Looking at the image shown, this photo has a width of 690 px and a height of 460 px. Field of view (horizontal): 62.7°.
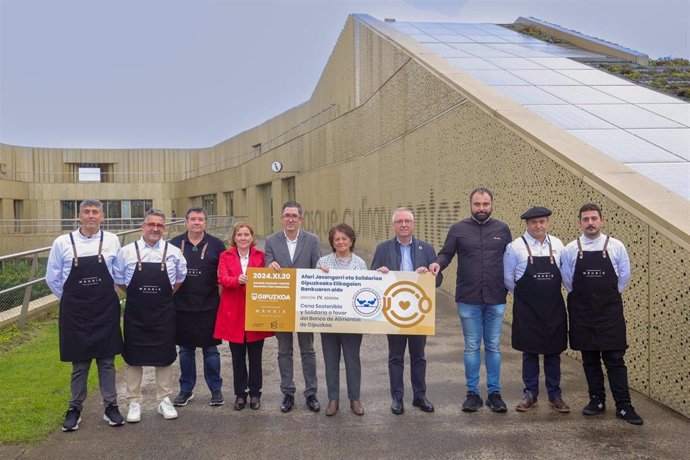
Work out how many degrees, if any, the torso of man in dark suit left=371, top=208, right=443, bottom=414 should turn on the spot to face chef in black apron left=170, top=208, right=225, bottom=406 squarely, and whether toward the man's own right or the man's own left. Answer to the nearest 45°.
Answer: approximately 90° to the man's own right

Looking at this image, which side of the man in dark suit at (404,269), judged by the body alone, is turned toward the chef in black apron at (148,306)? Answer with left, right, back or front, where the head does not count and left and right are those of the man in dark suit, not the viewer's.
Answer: right

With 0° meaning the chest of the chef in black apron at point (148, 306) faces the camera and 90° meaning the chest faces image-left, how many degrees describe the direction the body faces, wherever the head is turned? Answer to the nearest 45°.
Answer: approximately 0°

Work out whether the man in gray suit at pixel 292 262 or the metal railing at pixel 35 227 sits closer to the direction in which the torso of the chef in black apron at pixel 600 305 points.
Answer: the man in gray suit

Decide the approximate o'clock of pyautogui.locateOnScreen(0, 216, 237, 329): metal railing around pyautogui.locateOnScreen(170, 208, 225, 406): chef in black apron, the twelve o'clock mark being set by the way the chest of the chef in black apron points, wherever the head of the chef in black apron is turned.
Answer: The metal railing is roughly at 5 o'clock from the chef in black apron.

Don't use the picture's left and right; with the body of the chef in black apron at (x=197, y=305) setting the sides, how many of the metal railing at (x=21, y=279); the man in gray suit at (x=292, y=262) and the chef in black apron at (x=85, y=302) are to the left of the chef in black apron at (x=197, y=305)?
1

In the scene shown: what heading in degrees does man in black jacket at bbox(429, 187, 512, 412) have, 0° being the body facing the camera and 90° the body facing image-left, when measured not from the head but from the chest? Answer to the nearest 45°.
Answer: approximately 0°

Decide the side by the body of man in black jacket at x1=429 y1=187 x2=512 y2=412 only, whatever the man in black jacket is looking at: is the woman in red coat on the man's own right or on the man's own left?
on the man's own right

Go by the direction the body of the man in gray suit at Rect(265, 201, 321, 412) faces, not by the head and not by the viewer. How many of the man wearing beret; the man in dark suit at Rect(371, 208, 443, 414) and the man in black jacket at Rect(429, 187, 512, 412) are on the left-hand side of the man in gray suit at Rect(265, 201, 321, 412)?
3

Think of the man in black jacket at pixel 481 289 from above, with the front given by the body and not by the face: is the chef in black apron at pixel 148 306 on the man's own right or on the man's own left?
on the man's own right
